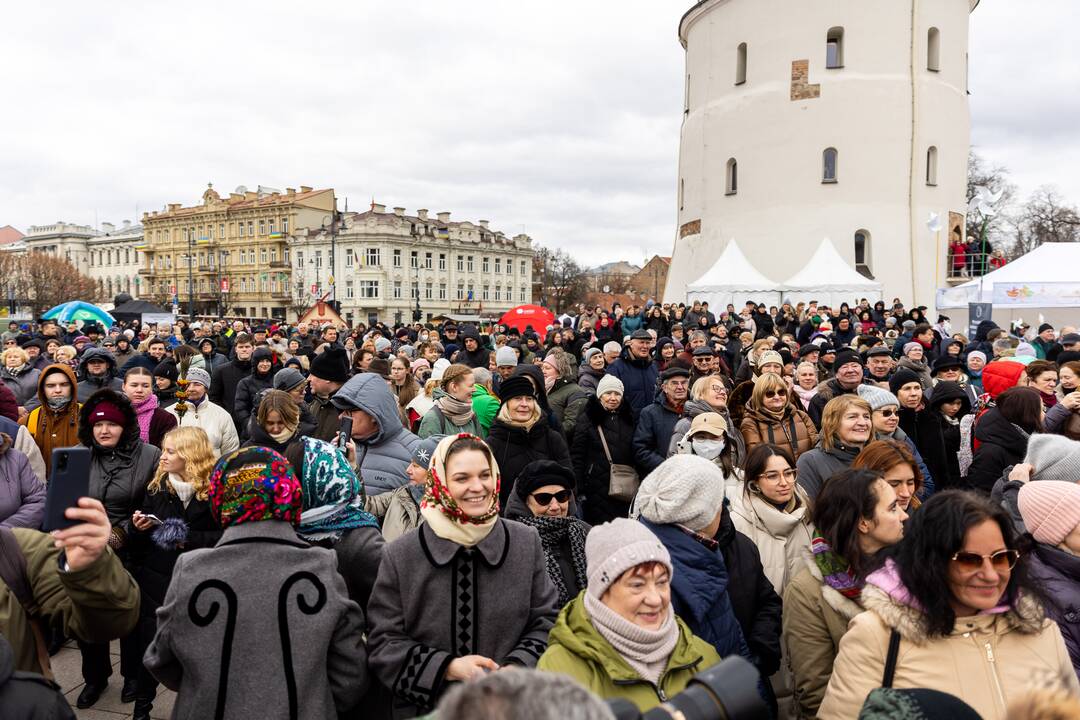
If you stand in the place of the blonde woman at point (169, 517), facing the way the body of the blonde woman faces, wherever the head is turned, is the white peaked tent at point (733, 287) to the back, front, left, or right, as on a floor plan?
back

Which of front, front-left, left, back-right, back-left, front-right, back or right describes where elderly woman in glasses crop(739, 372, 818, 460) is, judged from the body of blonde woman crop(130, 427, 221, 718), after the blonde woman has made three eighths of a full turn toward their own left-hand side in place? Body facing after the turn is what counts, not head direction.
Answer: front

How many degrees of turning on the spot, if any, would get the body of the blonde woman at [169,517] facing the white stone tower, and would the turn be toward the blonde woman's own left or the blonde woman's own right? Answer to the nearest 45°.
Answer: approximately 180°

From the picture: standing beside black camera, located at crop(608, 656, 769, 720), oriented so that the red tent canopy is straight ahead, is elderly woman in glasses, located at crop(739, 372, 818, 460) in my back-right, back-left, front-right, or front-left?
front-right

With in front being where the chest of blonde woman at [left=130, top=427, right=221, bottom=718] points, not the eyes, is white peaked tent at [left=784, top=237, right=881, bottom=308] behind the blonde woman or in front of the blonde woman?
behind

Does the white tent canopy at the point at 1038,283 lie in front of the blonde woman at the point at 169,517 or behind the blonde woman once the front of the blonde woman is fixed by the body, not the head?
behind

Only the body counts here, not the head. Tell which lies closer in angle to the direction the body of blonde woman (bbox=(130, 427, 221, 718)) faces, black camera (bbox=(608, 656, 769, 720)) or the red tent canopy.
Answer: the black camera

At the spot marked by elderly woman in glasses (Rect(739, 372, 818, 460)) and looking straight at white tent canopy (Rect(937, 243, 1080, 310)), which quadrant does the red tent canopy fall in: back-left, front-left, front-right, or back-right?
front-left

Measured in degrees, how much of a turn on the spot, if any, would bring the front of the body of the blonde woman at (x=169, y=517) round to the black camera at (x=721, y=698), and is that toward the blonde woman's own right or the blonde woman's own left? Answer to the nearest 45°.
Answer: approximately 45° to the blonde woman's own left

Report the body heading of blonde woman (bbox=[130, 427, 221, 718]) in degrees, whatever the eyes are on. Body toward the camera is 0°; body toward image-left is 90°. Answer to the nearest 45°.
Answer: approximately 45°

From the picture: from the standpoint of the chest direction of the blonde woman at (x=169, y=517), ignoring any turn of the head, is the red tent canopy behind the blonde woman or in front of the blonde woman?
behind
